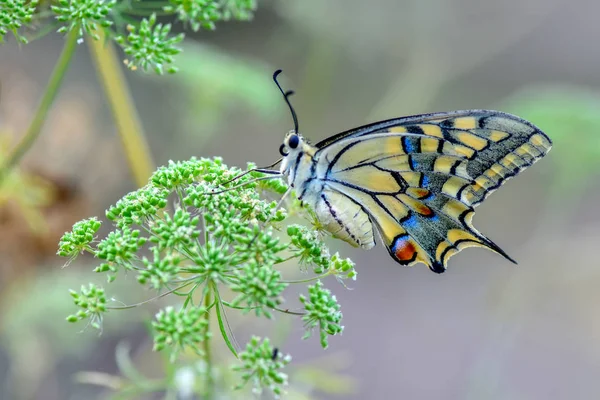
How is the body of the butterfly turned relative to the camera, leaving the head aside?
to the viewer's left
